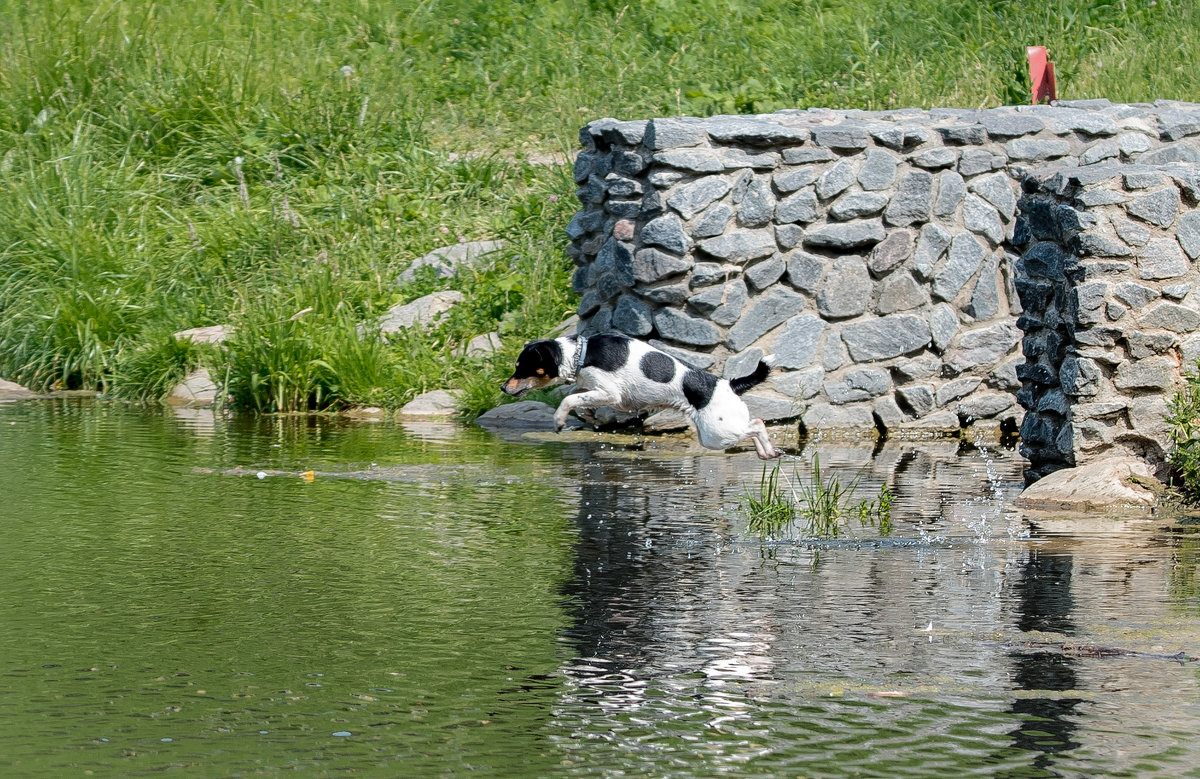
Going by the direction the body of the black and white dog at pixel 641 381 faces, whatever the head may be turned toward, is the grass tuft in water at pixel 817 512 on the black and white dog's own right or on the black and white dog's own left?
on the black and white dog's own left

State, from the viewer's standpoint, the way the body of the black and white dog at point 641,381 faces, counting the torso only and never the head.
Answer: to the viewer's left

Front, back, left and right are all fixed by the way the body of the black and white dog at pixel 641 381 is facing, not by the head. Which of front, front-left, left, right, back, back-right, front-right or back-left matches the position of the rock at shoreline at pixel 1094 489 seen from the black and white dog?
back-left

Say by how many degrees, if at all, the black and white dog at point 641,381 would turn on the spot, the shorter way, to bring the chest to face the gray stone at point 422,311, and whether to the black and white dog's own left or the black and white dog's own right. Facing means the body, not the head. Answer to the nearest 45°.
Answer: approximately 45° to the black and white dog's own right

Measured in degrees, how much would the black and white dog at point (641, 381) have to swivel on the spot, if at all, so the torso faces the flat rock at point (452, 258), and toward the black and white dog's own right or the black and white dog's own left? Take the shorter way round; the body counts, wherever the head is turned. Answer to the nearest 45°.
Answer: approximately 90° to the black and white dog's own right

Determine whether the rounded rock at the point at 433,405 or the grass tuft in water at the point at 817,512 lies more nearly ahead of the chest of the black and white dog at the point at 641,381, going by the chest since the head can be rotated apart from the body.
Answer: the rounded rock

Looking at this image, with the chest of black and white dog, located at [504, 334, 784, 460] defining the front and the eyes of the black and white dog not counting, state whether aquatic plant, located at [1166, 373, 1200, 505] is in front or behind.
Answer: behind

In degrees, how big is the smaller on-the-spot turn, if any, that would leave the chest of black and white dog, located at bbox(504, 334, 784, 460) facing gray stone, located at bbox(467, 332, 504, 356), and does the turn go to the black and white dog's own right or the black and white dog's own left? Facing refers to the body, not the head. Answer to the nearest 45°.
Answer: approximately 90° to the black and white dog's own right
